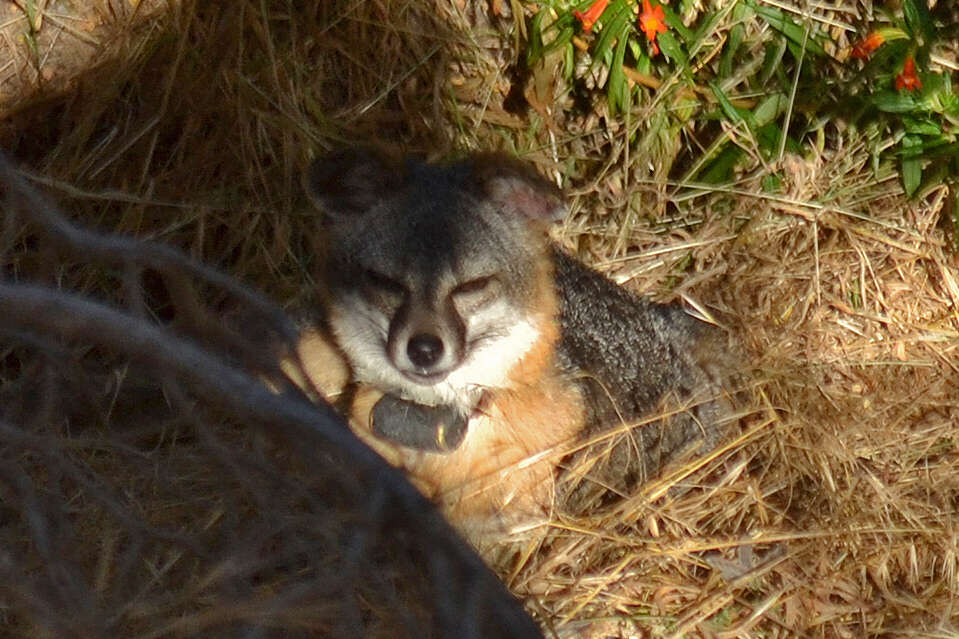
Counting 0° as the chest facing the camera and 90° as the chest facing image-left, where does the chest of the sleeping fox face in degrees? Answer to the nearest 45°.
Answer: approximately 45°

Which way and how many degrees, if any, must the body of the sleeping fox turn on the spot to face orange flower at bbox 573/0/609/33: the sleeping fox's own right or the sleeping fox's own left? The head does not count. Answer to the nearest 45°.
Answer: approximately 180°

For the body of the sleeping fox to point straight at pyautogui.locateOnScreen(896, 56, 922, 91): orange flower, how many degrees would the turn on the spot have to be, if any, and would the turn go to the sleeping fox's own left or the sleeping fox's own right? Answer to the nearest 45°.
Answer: approximately 135° to the sleeping fox's own left
